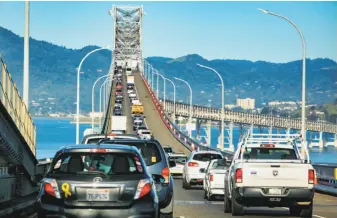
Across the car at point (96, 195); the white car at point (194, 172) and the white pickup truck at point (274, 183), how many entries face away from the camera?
3

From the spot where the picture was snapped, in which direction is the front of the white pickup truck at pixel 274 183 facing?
facing away from the viewer

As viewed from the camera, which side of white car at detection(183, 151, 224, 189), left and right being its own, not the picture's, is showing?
back

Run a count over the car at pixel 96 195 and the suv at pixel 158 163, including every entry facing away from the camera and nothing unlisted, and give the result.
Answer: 2

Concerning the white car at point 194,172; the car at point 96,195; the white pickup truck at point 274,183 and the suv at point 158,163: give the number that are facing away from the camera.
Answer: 4

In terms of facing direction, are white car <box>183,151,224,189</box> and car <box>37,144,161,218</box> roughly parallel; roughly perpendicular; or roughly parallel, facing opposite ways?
roughly parallel

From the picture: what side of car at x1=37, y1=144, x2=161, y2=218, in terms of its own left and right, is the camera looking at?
back

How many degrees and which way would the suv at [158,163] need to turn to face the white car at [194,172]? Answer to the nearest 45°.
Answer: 0° — it already faces it

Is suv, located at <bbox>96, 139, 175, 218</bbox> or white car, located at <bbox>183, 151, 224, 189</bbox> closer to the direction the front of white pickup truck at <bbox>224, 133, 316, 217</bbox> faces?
the white car

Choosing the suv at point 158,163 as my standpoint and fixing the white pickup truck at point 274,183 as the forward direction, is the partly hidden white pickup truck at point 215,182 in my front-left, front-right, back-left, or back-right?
front-left

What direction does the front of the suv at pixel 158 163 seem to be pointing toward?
away from the camera

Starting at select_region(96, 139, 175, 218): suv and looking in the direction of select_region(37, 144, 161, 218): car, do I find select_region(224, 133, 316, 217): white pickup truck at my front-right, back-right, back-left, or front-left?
back-left

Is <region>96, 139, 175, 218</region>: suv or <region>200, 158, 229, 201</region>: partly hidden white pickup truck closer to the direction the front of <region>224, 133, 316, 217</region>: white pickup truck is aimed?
the partly hidden white pickup truck
